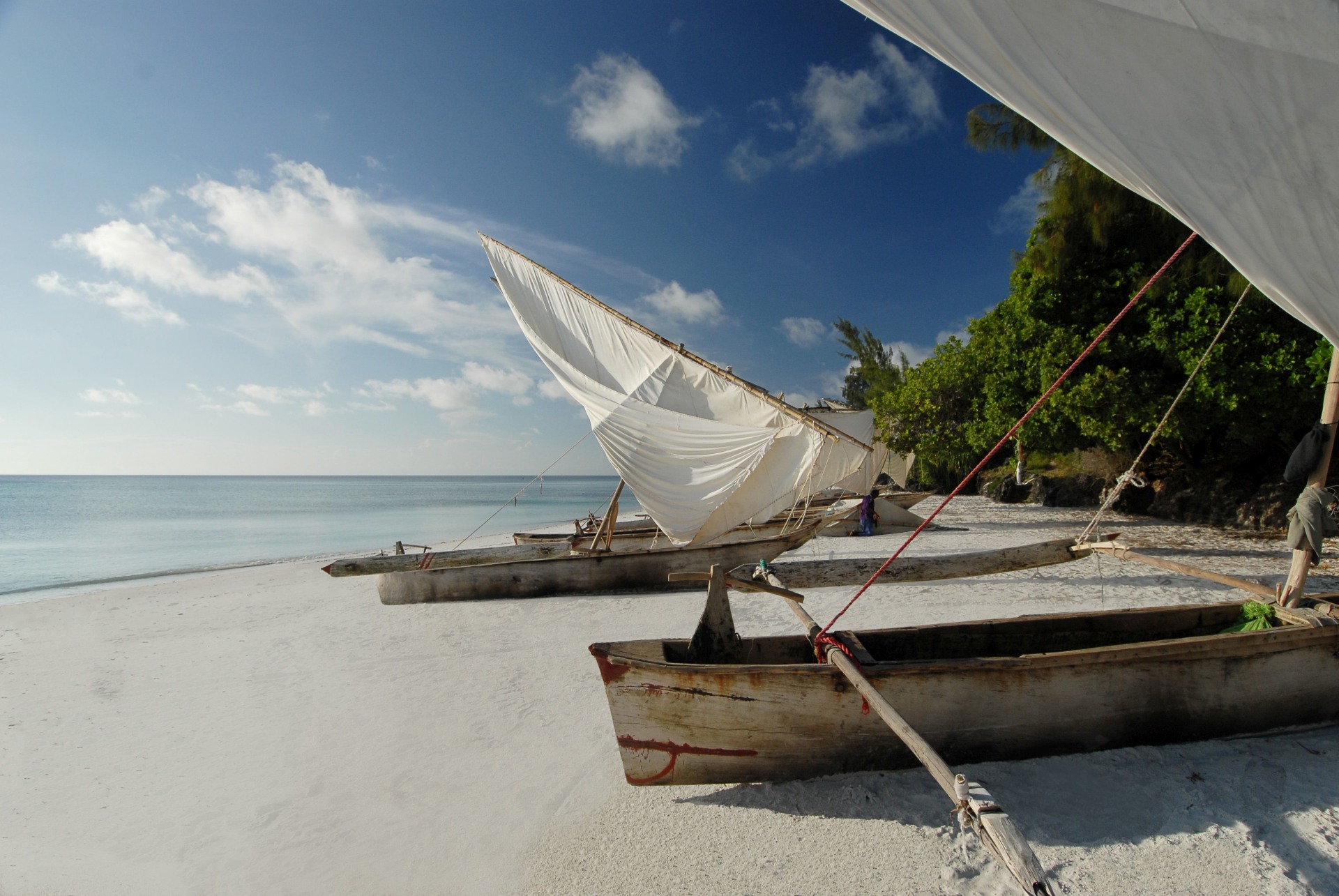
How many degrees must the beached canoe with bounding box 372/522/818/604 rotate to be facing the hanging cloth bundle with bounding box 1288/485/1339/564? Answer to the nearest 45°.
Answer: approximately 45° to its right

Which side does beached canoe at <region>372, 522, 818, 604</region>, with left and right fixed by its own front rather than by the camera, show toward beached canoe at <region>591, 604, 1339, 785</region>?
right

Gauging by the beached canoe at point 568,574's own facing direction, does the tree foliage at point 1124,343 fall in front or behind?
in front

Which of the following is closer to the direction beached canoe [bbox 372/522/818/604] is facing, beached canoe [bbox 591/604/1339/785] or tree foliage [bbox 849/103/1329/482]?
the tree foliage

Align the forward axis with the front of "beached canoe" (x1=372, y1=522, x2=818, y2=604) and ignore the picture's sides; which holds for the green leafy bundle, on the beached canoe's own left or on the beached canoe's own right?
on the beached canoe's own right

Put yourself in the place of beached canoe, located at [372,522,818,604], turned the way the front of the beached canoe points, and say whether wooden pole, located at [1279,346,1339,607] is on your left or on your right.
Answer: on your right

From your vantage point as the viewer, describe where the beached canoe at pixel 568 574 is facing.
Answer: facing to the right of the viewer
